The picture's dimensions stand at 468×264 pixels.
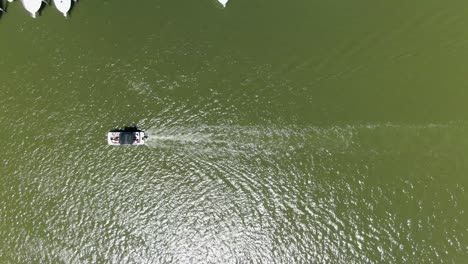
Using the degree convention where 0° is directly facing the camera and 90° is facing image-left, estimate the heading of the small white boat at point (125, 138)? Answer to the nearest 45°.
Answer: approximately 90°
